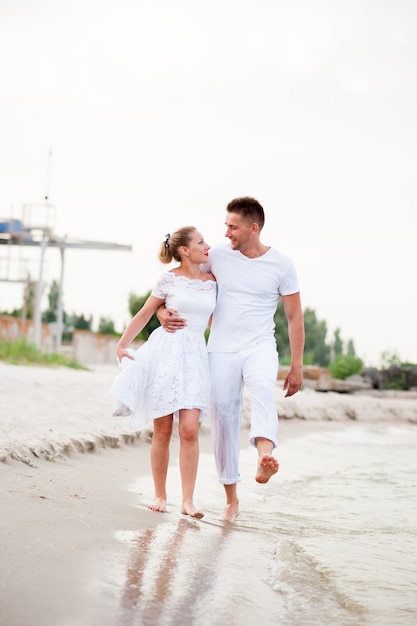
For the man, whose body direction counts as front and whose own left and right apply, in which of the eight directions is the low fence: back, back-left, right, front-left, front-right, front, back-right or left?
back

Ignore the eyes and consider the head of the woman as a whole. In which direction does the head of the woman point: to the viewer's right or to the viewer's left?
to the viewer's right

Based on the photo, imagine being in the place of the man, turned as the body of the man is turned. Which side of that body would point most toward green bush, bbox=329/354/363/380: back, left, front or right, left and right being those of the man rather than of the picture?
back

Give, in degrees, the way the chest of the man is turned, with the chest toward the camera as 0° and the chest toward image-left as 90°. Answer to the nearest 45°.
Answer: approximately 0°

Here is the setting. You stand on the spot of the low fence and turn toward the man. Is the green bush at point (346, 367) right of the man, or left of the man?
left
